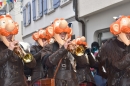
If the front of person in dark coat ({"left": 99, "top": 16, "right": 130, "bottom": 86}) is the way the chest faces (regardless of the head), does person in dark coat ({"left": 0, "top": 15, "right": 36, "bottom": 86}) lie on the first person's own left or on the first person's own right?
on the first person's own right

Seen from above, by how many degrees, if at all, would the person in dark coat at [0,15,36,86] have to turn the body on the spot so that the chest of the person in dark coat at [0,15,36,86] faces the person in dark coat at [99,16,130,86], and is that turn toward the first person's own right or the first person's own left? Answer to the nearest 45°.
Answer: approximately 45° to the first person's own left
